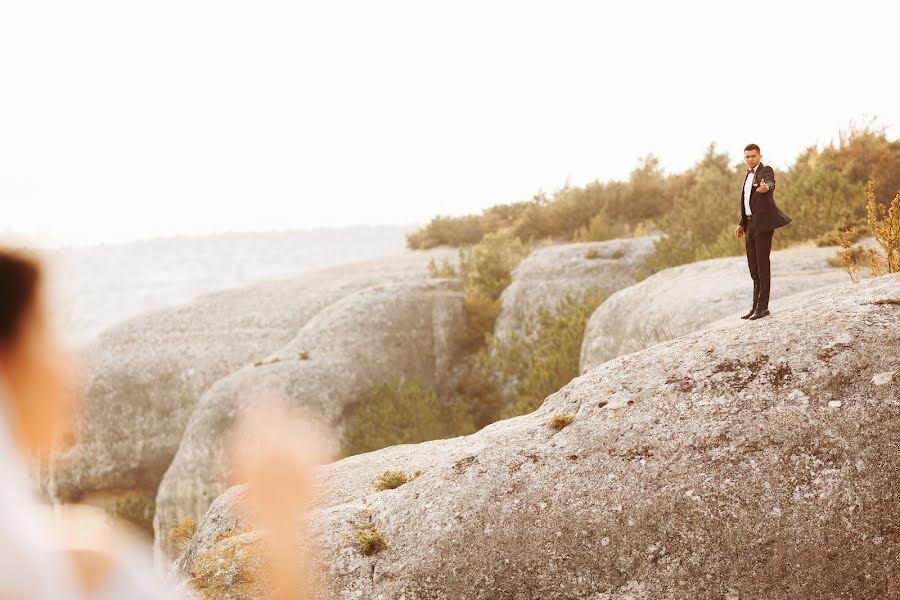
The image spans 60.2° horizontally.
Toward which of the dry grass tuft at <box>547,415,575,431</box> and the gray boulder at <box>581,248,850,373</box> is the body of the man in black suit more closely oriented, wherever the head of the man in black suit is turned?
the dry grass tuft

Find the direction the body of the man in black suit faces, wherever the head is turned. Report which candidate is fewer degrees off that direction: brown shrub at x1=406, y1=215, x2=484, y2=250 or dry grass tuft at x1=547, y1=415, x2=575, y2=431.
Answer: the dry grass tuft

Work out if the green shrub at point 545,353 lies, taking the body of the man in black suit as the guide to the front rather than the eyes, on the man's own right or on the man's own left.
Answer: on the man's own right

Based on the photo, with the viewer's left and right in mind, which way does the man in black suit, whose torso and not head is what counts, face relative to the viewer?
facing the viewer and to the left of the viewer

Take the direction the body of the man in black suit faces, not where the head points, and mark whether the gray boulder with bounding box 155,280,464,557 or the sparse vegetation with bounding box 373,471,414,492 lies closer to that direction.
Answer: the sparse vegetation

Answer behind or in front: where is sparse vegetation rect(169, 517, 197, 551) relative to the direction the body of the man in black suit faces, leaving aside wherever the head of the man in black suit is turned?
in front

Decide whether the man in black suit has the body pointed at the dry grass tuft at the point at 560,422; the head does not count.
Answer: yes

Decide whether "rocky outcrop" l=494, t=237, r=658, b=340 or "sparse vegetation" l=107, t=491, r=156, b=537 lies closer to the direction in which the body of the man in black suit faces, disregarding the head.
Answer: the sparse vegetation

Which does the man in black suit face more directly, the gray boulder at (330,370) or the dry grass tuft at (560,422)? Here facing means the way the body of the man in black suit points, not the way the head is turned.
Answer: the dry grass tuft

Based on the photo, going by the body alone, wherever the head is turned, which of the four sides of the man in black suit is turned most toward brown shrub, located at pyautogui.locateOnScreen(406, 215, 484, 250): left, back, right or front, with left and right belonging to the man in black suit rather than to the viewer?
right

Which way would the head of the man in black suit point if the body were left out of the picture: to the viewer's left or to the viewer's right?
to the viewer's left

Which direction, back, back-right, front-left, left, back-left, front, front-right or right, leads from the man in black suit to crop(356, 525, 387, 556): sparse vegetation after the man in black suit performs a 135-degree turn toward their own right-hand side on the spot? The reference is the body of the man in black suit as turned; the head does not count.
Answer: back-left
